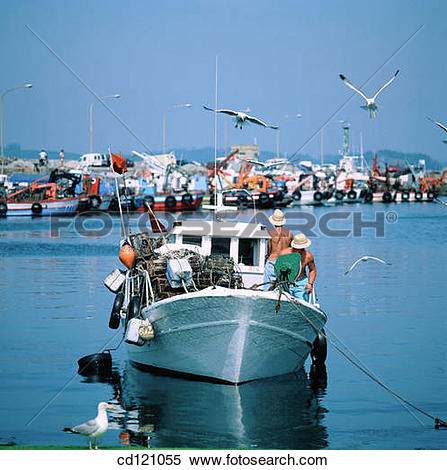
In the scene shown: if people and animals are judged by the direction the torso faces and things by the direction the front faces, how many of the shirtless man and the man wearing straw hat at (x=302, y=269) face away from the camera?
1

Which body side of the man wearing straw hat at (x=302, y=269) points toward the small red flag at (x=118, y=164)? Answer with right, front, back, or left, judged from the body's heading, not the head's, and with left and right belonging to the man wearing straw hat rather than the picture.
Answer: right

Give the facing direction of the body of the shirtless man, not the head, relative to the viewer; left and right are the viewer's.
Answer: facing away from the viewer

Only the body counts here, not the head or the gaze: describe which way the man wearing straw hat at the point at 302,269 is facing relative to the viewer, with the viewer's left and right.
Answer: facing the viewer and to the left of the viewer

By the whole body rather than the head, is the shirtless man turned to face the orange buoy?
no

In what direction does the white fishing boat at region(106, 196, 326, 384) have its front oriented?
toward the camera

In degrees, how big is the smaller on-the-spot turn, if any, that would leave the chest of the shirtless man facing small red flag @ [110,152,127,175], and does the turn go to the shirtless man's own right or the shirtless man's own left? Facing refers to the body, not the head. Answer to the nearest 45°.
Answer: approximately 45° to the shirtless man's own left

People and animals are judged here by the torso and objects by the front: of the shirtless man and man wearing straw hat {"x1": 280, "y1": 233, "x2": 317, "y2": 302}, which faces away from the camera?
the shirtless man

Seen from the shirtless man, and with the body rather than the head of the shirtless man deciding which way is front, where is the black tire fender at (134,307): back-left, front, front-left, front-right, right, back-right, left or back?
left
